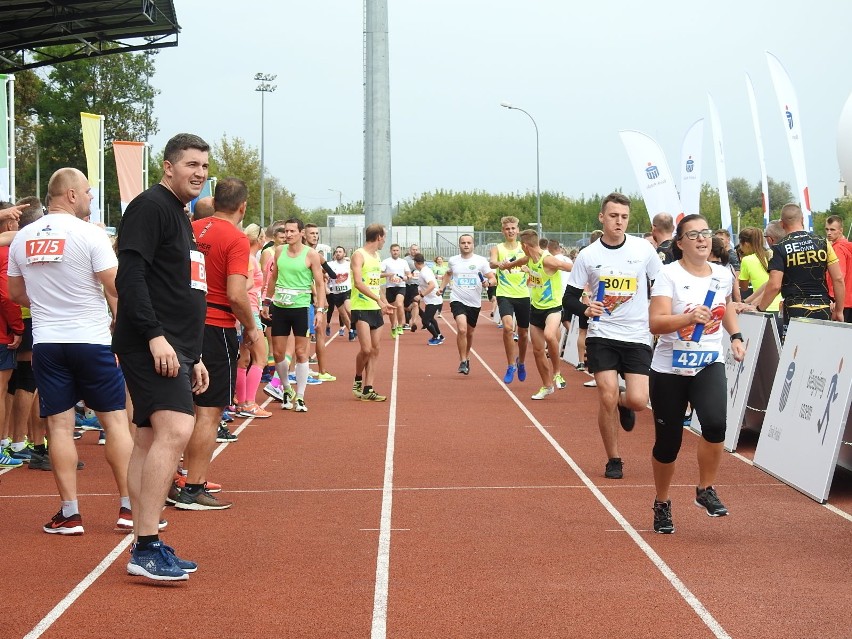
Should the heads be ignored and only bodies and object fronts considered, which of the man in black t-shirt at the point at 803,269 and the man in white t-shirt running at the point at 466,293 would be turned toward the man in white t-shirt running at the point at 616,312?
the man in white t-shirt running at the point at 466,293

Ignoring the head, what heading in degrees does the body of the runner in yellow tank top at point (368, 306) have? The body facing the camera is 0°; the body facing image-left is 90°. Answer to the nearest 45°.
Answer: approximately 315°

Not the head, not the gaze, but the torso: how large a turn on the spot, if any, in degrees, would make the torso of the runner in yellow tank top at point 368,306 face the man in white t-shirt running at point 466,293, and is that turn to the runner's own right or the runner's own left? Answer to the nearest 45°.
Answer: approximately 90° to the runner's own left

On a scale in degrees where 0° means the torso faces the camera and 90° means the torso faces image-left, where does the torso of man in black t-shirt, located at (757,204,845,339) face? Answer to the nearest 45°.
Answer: approximately 180°

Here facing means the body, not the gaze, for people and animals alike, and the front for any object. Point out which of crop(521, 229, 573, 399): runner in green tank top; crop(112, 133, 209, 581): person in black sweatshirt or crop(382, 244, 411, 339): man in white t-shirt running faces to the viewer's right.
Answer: the person in black sweatshirt

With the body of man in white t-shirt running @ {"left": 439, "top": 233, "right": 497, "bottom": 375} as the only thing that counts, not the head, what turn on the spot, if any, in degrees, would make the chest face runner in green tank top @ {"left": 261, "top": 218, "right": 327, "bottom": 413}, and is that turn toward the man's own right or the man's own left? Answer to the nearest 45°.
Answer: approximately 45° to the man's own right

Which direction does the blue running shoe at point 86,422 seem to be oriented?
to the viewer's right

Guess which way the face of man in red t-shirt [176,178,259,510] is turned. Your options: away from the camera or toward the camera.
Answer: away from the camera

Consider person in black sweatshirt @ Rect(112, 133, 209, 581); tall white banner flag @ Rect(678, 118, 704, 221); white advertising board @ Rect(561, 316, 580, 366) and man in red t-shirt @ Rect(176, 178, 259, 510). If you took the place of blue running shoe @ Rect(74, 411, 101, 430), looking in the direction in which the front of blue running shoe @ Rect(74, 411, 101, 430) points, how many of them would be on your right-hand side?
2

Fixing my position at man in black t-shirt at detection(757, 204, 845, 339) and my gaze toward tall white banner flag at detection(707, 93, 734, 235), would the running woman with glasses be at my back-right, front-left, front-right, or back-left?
back-left

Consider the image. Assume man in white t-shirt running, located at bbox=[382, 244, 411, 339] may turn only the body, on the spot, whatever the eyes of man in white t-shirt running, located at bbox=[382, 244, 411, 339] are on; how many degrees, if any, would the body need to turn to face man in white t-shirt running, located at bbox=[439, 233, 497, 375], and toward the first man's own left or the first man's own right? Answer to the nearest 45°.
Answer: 0° — they already face them

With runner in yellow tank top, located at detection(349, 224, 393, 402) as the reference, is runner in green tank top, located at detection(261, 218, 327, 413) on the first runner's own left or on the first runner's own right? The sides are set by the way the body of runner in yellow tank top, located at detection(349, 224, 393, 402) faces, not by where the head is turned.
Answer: on the first runner's own right

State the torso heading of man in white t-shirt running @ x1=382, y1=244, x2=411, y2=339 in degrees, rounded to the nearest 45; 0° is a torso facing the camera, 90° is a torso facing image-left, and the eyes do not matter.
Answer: approximately 0°

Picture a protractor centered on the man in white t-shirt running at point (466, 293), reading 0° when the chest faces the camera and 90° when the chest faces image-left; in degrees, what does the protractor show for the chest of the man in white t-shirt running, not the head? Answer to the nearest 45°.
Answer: approximately 0°

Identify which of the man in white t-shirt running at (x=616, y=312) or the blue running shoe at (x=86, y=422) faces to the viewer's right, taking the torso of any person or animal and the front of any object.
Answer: the blue running shoe
